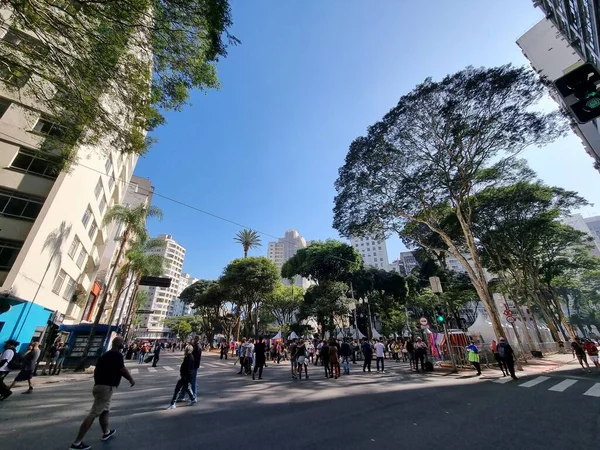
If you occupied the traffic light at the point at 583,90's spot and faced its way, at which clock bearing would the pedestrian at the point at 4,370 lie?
The pedestrian is roughly at 2 o'clock from the traffic light.

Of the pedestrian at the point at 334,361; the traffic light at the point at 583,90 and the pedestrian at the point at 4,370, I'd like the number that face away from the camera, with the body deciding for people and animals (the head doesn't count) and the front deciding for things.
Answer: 1

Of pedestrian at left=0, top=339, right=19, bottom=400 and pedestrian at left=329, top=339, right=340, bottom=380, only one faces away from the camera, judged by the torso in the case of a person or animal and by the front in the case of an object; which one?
pedestrian at left=329, top=339, right=340, bottom=380

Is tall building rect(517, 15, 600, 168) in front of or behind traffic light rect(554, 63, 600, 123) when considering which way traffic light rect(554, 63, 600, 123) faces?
behind

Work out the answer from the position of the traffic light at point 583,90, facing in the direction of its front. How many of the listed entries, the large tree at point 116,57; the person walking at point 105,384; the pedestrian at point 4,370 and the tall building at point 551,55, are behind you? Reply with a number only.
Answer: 1

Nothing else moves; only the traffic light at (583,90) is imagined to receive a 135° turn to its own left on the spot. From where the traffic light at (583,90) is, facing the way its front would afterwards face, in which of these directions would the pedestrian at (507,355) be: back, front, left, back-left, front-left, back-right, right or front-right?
left

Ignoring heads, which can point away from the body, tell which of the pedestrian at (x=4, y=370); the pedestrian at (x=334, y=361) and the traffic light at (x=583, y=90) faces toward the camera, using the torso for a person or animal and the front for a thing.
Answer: the traffic light

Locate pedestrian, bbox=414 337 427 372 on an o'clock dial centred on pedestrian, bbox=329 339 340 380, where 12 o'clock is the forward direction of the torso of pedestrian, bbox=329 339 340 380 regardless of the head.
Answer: pedestrian, bbox=414 337 427 372 is roughly at 2 o'clock from pedestrian, bbox=329 339 340 380.

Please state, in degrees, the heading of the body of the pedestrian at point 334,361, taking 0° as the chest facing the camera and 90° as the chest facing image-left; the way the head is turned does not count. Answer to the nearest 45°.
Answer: approximately 180°
